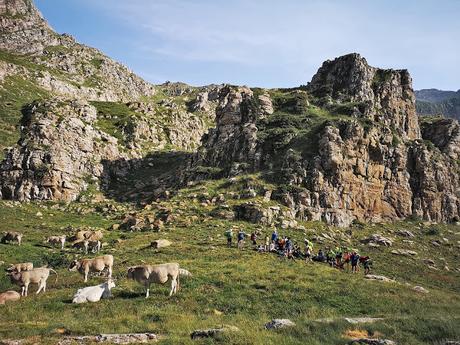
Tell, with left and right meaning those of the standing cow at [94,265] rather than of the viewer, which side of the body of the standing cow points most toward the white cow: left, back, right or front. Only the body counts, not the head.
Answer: left

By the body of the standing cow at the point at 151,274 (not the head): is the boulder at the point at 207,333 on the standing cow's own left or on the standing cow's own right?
on the standing cow's own left

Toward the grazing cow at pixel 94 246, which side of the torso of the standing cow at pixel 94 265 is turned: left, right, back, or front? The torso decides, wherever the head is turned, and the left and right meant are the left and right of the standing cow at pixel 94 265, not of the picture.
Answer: right

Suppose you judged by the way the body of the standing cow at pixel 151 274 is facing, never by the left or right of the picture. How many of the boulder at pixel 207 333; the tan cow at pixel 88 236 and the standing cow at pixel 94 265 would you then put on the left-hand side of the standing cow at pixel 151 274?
1

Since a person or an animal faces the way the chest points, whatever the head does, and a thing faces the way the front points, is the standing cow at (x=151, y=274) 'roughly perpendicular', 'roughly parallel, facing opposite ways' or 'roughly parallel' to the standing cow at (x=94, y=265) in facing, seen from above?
roughly parallel

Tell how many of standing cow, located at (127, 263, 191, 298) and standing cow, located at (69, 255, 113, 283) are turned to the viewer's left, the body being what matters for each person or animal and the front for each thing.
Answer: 2

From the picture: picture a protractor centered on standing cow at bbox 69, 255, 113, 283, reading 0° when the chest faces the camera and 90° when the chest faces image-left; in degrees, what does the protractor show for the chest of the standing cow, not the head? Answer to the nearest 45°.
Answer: approximately 90°

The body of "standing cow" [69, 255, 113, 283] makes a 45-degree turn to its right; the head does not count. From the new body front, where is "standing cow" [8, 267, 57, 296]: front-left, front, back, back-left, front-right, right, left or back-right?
left

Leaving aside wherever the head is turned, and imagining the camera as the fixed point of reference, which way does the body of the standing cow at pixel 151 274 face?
to the viewer's left
